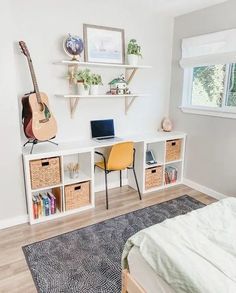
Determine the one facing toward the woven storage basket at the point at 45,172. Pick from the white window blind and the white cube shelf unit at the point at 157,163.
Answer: the white window blind

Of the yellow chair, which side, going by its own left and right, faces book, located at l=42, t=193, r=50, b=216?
left

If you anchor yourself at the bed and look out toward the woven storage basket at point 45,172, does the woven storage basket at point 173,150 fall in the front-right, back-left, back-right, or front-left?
front-right

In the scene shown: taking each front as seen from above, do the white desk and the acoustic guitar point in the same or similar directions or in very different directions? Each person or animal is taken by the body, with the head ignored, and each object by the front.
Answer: same or similar directions

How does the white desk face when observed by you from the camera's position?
facing the viewer and to the right of the viewer

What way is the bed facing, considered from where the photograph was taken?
facing the viewer and to the left of the viewer

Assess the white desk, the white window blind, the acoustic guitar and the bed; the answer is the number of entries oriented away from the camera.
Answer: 0

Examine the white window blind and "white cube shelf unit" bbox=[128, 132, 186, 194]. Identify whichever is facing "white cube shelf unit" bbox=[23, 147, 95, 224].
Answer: the white window blind

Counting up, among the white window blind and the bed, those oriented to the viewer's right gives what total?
0

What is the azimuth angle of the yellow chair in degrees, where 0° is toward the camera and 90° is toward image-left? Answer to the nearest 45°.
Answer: approximately 135°

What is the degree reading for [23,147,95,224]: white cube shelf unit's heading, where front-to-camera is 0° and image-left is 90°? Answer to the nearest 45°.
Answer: approximately 315°

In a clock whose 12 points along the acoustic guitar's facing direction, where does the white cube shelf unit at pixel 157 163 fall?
The white cube shelf unit is roughly at 10 o'clock from the acoustic guitar.

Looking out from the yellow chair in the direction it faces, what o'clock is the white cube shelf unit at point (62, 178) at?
The white cube shelf unit is roughly at 10 o'clock from the yellow chair.

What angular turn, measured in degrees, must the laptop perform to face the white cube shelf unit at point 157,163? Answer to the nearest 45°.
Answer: approximately 45° to its left

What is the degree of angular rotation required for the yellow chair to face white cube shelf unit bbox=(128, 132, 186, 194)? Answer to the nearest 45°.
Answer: approximately 90° to its right
